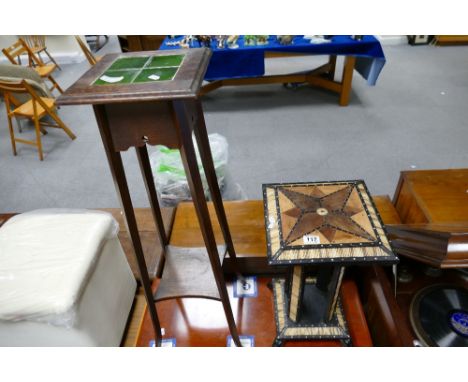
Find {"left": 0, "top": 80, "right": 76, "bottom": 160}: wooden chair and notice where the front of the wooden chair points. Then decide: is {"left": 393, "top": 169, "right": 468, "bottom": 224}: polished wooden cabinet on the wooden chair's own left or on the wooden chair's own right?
on the wooden chair's own right

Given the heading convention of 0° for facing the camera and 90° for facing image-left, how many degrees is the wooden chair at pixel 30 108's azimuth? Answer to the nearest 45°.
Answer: approximately 225°

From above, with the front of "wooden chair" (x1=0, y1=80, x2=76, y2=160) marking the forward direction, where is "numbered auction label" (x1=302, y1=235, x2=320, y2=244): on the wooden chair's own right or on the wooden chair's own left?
on the wooden chair's own right
